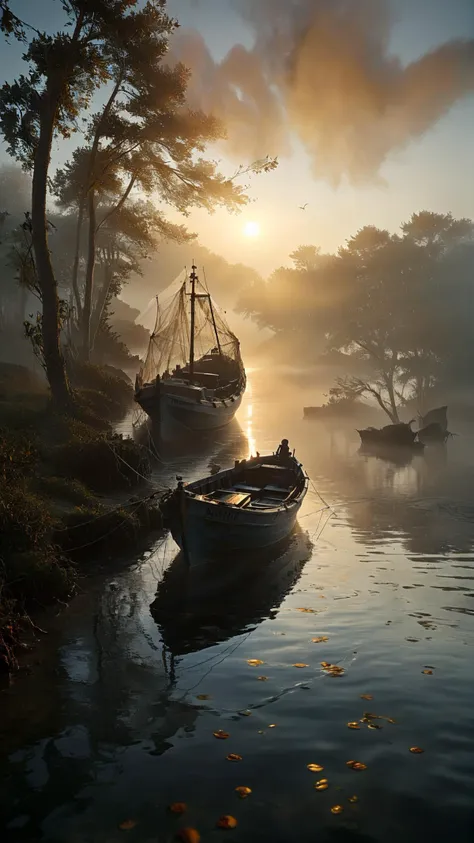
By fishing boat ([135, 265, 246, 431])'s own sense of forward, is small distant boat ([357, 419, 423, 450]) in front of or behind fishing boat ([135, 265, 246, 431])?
behind

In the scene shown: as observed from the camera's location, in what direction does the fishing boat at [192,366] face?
facing the viewer and to the left of the viewer

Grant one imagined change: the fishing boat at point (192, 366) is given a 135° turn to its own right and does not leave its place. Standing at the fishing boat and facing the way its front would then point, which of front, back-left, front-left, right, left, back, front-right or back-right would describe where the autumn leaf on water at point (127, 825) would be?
back

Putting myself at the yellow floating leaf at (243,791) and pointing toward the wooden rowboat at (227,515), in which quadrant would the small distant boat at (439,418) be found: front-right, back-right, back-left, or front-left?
front-right

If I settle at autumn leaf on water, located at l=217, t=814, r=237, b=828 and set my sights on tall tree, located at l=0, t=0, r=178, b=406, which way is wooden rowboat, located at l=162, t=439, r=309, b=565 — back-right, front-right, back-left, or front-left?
front-right

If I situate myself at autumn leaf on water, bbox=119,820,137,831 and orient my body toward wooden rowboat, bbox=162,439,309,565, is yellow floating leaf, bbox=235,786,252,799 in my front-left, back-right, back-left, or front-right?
front-right

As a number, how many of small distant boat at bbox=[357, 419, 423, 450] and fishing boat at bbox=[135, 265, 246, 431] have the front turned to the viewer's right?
0

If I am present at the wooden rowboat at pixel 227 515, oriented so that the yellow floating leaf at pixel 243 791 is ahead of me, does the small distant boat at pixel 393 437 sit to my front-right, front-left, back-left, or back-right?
back-left

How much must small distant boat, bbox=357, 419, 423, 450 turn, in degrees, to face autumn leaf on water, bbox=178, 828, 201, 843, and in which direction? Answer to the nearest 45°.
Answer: approximately 90° to its left

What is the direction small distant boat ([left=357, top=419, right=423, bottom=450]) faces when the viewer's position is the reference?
facing to the left of the viewer

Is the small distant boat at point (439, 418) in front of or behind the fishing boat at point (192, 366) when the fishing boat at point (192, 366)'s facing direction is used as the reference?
behind

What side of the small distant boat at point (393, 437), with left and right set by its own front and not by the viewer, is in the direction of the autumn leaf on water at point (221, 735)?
left

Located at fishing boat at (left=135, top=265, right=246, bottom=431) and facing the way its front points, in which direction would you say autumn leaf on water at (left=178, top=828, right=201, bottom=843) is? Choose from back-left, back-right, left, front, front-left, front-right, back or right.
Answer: front-left
